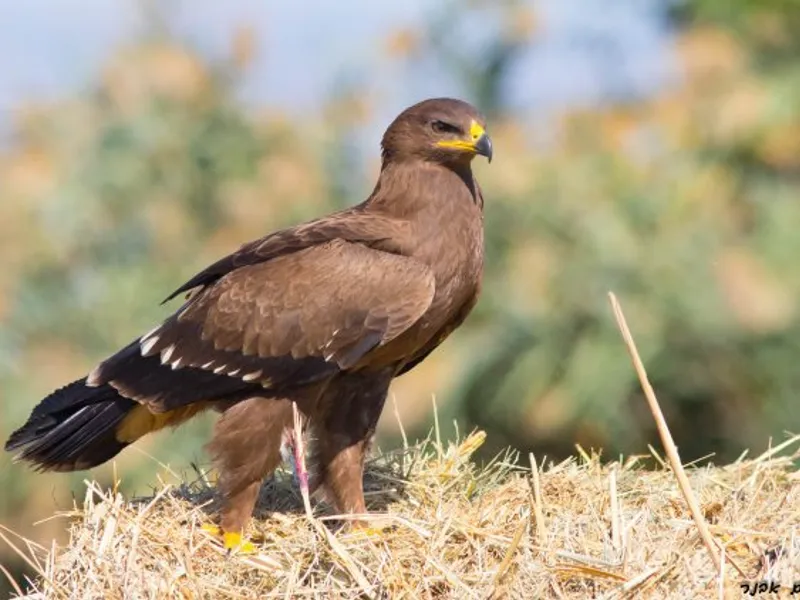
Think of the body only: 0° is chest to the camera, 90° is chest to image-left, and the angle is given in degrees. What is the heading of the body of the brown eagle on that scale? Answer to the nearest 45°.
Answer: approximately 270°

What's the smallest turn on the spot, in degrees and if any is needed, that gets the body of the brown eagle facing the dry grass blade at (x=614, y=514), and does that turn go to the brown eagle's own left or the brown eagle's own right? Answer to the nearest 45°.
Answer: approximately 45° to the brown eagle's own right
